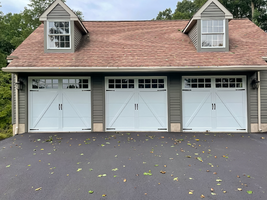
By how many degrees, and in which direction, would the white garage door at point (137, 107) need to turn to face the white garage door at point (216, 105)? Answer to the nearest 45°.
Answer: approximately 90° to its left

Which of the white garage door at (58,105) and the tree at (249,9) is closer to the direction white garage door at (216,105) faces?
the white garage door

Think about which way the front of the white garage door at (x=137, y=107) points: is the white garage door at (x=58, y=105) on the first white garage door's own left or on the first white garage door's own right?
on the first white garage door's own right

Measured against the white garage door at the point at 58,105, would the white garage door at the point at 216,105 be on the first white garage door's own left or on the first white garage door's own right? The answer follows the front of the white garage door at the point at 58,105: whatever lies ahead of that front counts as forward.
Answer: on the first white garage door's own left

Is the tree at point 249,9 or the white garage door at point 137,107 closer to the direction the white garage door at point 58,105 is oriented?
the white garage door

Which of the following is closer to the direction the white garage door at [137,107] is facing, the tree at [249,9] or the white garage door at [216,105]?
the white garage door

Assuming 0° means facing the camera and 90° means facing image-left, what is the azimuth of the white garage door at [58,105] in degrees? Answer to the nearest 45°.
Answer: approximately 0°

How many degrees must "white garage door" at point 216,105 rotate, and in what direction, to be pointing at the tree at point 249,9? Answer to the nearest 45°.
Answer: approximately 180°

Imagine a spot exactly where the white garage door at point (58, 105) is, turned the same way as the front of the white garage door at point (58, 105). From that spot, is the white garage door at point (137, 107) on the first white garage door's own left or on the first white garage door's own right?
on the first white garage door's own left

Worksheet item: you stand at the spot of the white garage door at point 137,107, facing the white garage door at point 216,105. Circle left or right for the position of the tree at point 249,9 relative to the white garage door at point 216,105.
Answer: left
